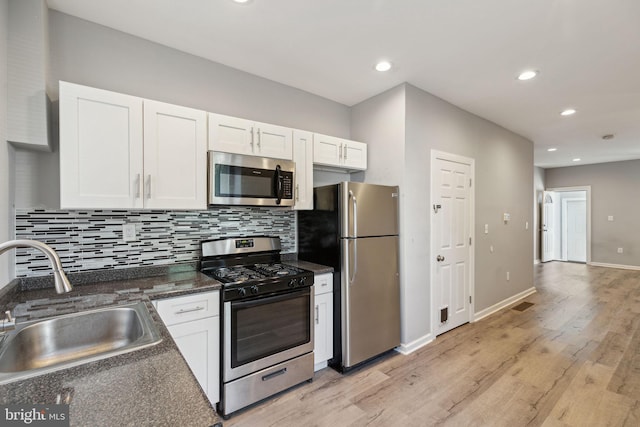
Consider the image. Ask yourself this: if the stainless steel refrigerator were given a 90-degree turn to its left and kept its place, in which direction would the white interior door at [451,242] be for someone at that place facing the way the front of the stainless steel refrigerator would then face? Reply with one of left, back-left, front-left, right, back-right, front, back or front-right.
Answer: front

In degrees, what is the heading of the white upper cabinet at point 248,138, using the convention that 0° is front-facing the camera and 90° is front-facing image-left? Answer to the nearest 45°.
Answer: approximately 315°

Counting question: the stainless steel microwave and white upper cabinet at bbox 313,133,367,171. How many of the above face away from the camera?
0

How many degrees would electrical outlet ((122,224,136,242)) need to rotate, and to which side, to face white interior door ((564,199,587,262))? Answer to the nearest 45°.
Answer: approximately 90° to its left

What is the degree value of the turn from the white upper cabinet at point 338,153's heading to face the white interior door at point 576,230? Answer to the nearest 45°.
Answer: approximately 90° to its left

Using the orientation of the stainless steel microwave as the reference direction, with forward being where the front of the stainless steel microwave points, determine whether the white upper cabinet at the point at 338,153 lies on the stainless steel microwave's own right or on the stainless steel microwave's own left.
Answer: on the stainless steel microwave's own left

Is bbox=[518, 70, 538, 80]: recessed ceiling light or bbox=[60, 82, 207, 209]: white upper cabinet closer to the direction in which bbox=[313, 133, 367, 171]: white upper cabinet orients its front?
the recessed ceiling light

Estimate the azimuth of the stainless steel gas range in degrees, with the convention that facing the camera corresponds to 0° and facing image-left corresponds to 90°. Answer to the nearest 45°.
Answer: approximately 315°

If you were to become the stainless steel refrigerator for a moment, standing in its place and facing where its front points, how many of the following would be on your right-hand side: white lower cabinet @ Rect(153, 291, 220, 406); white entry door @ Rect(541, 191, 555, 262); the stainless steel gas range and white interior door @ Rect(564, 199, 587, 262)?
2

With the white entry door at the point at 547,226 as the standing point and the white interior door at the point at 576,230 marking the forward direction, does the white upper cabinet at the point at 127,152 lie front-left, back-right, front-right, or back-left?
back-right
